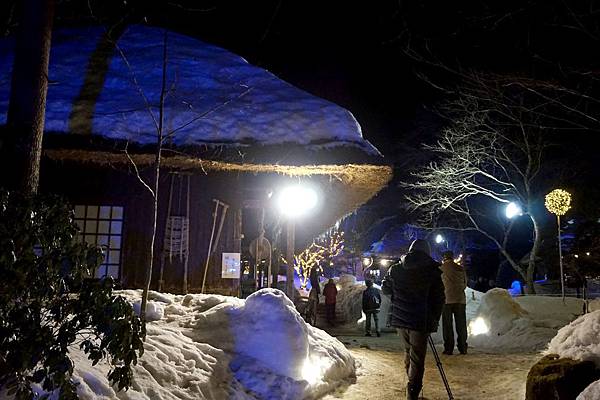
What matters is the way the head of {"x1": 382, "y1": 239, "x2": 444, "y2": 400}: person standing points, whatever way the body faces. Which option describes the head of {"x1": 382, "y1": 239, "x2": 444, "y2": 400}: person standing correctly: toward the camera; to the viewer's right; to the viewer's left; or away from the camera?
away from the camera

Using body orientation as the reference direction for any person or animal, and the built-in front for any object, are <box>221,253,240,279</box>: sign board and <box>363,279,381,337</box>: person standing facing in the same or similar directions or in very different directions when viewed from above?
very different directions

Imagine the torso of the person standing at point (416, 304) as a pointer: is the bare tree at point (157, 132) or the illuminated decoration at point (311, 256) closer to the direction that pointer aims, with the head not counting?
the illuminated decoration

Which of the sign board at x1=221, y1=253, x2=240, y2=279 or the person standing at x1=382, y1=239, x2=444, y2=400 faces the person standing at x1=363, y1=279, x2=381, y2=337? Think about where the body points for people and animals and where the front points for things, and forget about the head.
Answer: the person standing at x1=382, y1=239, x2=444, y2=400

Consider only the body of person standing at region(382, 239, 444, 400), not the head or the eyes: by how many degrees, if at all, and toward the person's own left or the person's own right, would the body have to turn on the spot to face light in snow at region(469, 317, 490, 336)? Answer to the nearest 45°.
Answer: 0° — they already face it

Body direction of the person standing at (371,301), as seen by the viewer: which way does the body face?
away from the camera

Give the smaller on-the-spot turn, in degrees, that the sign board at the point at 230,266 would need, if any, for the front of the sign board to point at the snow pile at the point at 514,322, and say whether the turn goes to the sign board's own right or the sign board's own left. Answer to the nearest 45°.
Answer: approximately 90° to the sign board's own left

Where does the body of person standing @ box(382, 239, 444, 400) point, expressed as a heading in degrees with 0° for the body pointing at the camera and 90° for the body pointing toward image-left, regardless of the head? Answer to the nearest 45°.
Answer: approximately 180°

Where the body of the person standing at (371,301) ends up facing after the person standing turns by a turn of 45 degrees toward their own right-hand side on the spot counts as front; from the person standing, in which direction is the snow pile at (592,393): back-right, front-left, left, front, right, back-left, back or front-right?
back-right

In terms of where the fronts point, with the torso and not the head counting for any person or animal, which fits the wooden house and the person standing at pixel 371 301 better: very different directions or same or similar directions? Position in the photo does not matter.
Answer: very different directions

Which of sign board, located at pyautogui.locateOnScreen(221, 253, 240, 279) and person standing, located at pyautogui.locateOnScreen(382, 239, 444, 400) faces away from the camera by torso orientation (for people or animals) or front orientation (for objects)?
the person standing

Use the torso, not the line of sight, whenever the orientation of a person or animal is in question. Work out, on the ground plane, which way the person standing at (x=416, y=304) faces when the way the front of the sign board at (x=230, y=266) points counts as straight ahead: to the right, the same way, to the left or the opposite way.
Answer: the opposite way
